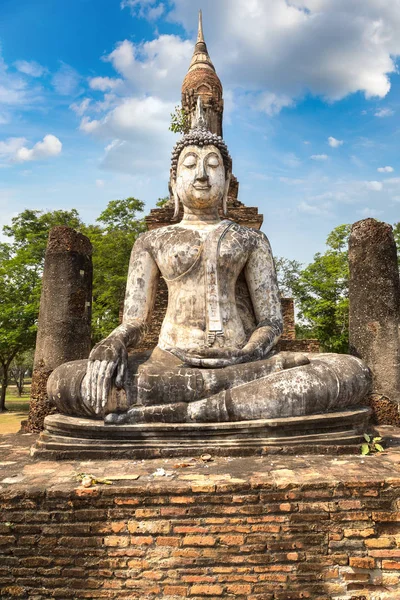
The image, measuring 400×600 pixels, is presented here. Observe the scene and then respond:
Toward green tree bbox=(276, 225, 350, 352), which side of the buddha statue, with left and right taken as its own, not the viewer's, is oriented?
back

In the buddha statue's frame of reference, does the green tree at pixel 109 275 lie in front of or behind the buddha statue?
behind

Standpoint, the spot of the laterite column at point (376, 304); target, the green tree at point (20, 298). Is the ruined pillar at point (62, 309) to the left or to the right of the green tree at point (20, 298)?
left

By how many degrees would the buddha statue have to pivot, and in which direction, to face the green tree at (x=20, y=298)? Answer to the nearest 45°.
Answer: approximately 135° to its right

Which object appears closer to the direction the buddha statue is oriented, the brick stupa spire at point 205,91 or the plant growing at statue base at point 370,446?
the plant growing at statue base

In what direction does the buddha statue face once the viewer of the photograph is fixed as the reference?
facing the viewer

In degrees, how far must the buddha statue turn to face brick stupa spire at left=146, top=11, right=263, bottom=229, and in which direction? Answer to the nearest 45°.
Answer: approximately 180°

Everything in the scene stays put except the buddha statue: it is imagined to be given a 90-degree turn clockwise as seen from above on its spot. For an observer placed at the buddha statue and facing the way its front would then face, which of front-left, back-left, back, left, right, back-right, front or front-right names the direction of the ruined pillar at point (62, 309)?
front-right
